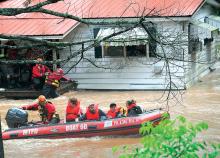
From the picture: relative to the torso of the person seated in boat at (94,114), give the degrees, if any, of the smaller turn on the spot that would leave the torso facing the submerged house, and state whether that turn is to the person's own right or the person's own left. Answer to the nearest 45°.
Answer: approximately 180°

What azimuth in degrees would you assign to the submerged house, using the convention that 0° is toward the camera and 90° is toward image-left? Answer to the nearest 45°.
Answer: approximately 0°

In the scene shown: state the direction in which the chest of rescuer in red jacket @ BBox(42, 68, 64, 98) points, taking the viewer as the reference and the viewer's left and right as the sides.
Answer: facing to the right of the viewer

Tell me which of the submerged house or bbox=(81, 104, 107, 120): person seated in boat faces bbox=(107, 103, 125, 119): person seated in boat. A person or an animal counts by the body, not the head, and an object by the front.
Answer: the submerged house

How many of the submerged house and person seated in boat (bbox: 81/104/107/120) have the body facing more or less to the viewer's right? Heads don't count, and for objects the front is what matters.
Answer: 0

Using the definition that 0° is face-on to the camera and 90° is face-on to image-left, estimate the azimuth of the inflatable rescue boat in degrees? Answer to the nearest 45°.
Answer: approximately 270°

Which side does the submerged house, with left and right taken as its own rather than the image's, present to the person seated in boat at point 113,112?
front

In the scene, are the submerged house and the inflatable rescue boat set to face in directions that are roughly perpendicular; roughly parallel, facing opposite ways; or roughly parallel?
roughly perpendicular
